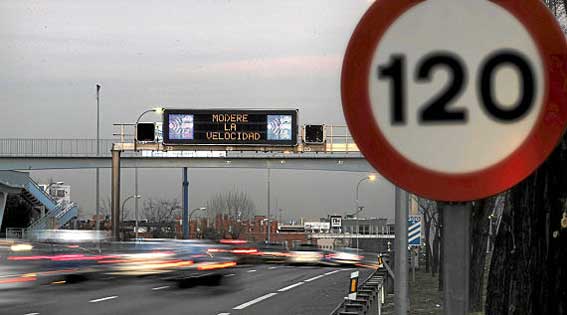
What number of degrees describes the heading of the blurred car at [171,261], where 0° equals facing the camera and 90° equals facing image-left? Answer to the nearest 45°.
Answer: approximately 225°

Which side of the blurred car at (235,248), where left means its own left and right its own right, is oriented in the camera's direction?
back

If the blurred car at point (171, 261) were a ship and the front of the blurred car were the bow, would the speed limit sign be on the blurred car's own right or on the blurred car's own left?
on the blurred car's own right

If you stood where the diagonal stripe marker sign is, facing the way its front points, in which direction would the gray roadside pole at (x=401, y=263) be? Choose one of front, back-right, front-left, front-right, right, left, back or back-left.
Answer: front

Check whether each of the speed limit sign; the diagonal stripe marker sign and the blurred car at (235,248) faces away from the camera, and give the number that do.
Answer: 1

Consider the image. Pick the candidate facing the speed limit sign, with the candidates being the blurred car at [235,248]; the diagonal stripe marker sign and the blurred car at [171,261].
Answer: the diagonal stripe marker sign

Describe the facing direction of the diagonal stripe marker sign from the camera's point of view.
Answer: facing the viewer

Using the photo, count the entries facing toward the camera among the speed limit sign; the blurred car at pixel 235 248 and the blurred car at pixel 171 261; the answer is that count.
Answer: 1

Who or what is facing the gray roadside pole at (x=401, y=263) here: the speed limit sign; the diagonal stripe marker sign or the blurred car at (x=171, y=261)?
the diagonal stripe marker sign

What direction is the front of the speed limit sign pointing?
toward the camera

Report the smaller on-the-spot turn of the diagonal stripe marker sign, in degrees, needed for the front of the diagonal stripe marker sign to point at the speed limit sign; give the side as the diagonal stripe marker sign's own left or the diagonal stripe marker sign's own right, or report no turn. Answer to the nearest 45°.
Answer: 0° — it already faces it

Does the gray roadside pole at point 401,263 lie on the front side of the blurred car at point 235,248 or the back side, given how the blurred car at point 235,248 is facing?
on the back side

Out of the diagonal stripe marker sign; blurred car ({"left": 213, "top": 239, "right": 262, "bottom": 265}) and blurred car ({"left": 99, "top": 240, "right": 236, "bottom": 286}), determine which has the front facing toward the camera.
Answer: the diagonal stripe marker sign
